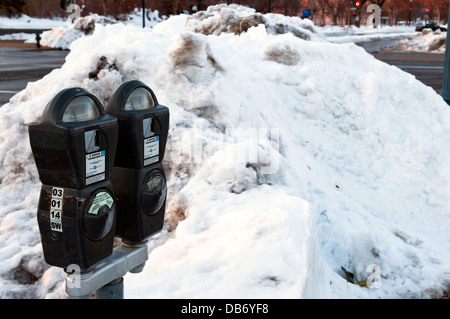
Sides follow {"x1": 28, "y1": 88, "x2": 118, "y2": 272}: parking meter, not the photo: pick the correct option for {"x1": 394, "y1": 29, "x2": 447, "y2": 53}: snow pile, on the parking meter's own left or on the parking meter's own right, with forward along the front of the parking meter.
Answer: on the parking meter's own left

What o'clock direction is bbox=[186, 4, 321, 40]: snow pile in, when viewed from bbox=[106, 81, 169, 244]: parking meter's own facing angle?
The snow pile is roughly at 8 o'clock from the parking meter.

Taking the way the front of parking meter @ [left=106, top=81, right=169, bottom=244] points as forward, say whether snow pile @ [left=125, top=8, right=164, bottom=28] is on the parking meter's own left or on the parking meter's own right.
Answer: on the parking meter's own left

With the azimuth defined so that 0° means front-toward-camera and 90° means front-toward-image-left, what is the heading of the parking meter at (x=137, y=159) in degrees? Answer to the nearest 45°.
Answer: approximately 315°

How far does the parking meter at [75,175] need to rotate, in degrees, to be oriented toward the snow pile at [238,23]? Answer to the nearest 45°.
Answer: approximately 135° to its left

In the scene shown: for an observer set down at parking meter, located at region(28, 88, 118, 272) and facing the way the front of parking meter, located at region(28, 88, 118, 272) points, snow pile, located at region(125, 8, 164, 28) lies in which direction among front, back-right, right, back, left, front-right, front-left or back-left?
back-left

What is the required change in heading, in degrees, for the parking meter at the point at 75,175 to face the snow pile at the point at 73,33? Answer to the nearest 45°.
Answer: approximately 135° to its left

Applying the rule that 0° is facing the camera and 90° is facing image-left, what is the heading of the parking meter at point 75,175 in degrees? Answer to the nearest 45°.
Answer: approximately 315°

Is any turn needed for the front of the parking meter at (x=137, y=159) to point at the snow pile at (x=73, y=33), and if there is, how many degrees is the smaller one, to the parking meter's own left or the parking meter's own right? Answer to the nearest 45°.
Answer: approximately 135° to the parking meter's own left
